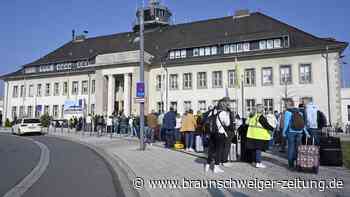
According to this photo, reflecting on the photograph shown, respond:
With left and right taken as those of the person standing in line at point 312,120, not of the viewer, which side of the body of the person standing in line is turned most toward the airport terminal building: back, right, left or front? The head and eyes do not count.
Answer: front

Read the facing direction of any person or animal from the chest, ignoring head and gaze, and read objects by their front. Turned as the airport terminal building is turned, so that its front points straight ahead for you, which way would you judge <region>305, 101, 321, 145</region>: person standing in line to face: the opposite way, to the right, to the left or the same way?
the opposite way

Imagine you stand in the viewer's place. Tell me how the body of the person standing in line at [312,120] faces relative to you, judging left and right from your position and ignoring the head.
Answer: facing away from the viewer

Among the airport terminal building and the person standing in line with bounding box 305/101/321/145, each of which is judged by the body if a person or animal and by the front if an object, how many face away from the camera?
1

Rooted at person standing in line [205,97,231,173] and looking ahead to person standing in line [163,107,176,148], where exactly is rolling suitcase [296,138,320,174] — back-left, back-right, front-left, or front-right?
back-right

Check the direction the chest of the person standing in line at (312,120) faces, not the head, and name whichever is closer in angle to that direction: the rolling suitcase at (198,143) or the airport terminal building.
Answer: the airport terminal building

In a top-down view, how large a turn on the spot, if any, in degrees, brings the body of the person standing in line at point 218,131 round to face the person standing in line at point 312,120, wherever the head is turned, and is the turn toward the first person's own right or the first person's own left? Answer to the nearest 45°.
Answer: approximately 45° to the first person's own right

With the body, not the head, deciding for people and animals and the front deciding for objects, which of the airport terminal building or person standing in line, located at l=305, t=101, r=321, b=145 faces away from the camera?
the person standing in line

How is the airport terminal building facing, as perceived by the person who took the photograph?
facing the viewer and to the left of the viewer

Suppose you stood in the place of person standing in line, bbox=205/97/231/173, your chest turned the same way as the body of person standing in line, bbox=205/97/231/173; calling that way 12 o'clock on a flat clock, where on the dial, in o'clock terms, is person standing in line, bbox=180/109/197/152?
person standing in line, bbox=180/109/197/152 is roughly at 10 o'clock from person standing in line, bbox=205/97/231/173.

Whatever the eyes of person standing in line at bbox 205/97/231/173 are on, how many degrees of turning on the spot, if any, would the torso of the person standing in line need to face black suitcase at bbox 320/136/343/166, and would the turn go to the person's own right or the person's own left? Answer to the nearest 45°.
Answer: approximately 45° to the person's own right

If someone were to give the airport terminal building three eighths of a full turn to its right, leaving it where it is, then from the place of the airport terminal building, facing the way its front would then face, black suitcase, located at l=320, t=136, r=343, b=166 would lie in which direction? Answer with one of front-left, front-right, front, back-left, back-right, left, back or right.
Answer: back

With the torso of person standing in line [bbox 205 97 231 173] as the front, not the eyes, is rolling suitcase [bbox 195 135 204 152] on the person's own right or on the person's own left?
on the person's own left

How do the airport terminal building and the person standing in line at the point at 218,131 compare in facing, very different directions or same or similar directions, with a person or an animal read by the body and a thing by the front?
very different directions

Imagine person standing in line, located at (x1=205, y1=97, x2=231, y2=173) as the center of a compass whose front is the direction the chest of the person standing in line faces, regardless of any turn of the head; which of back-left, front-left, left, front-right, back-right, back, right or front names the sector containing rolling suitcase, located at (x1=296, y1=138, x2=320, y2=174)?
front-right

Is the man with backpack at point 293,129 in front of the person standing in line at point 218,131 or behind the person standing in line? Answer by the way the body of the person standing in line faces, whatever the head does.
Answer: in front

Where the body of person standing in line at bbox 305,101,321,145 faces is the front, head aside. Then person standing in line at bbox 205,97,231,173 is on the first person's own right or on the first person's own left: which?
on the first person's own left

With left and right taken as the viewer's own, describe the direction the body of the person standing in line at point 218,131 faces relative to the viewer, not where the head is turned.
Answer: facing away from the viewer and to the right of the viewer
